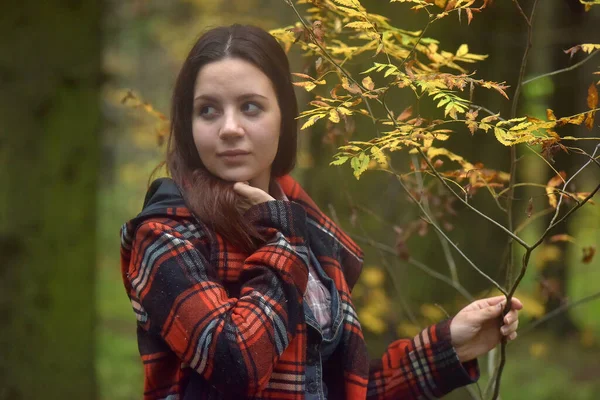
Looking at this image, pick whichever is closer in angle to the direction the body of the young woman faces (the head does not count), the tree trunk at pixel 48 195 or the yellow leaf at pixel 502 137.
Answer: the yellow leaf

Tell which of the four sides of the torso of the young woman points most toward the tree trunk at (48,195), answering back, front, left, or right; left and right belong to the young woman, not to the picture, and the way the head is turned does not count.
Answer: back

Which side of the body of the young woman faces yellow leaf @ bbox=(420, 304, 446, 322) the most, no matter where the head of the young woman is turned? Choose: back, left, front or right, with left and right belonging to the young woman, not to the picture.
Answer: left

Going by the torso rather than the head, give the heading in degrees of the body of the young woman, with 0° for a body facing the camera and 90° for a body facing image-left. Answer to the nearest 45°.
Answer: approximately 315°

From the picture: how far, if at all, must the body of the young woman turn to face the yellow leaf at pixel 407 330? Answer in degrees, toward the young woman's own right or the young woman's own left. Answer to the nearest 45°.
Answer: approximately 135° to the young woman's own left

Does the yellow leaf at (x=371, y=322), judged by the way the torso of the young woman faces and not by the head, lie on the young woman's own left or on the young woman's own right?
on the young woman's own left
